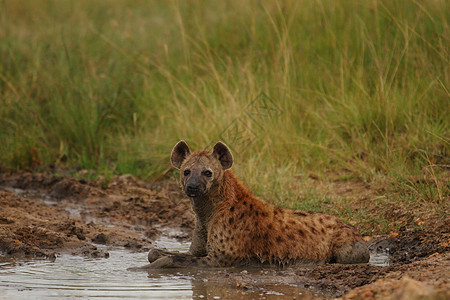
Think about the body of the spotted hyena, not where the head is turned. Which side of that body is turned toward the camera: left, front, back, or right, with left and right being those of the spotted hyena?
left
